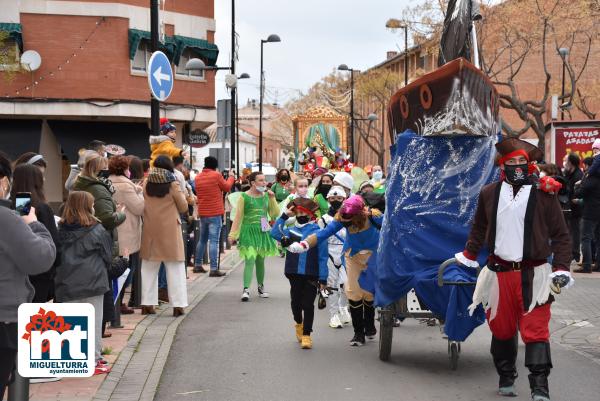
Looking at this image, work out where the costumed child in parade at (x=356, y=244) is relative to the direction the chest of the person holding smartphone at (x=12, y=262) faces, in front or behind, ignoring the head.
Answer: in front

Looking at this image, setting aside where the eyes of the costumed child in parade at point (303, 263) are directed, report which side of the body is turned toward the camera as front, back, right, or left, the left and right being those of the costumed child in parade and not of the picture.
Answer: front

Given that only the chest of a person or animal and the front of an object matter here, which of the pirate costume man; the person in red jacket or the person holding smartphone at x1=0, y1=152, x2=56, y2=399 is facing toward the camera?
the pirate costume man

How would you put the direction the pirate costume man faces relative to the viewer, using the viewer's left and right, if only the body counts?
facing the viewer

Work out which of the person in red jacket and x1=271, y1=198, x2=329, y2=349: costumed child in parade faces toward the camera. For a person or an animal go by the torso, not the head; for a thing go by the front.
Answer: the costumed child in parade

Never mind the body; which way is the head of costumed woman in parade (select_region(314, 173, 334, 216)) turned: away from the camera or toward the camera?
toward the camera

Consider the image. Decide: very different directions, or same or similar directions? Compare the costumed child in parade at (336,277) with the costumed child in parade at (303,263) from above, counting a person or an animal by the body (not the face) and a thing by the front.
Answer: same or similar directions

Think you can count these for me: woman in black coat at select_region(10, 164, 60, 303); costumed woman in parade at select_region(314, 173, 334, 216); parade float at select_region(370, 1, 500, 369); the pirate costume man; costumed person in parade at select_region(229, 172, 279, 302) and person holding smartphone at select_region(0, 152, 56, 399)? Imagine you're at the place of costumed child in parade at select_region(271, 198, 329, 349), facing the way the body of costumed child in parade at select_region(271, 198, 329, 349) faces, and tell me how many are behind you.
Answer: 2

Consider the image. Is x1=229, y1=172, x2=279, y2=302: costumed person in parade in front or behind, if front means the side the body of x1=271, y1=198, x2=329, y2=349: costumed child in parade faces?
behind

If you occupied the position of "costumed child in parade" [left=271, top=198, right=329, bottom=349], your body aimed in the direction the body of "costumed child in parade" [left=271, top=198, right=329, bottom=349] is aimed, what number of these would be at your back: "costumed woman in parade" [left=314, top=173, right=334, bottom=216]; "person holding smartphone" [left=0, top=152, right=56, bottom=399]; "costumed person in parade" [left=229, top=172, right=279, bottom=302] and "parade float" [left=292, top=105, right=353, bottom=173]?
3

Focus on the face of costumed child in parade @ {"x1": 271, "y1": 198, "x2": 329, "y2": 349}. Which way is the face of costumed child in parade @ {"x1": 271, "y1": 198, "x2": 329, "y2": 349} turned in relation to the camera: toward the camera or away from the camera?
toward the camera

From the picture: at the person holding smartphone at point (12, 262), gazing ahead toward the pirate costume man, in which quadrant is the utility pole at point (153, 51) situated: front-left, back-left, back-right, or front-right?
front-left

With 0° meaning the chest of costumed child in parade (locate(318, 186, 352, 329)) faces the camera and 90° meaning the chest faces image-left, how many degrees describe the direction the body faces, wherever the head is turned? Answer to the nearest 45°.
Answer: approximately 0°
